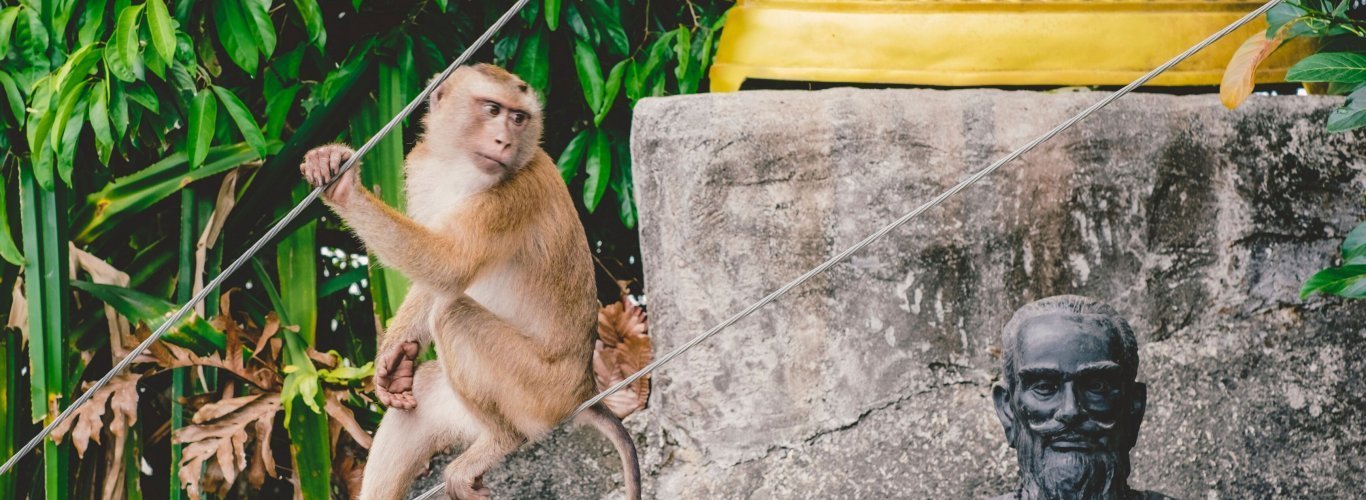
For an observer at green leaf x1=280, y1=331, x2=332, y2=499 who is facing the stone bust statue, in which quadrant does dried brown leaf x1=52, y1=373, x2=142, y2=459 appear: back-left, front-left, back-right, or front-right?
back-right

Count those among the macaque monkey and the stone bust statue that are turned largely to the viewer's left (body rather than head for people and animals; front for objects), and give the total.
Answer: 1

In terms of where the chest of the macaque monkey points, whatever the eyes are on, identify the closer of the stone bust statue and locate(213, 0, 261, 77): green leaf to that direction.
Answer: the green leaf

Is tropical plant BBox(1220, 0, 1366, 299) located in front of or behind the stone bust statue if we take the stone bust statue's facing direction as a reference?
behind

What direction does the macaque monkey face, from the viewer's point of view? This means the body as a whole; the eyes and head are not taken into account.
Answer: to the viewer's left

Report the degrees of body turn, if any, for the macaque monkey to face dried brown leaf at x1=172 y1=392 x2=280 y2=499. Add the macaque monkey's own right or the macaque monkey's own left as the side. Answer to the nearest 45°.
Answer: approximately 45° to the macaque monkey's own right

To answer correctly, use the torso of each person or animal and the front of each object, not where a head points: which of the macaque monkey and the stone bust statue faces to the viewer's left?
the macaque monkey

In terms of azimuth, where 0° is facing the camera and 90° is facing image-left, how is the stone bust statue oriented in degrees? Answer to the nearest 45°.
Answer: approximately 0°

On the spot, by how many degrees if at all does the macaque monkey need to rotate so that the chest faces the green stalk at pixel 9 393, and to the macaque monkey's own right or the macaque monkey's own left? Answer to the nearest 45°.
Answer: approximately 45° to the macaque monkey's own right
